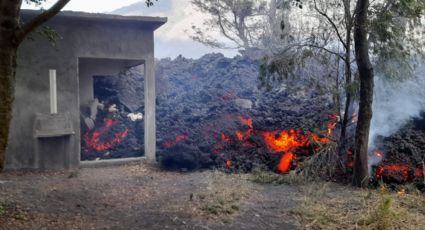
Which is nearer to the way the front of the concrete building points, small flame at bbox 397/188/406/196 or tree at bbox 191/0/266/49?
the small flame

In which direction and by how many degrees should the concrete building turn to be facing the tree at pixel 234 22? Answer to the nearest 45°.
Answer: approximately 135° to its left

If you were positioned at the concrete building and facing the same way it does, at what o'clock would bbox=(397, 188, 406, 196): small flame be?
The small flame is roughly at 10 o'clock from the concrete building.

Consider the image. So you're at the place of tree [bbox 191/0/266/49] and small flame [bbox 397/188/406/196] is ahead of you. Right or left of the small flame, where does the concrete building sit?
right

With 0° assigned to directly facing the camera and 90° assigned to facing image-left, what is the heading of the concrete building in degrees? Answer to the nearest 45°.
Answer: approximately 0°
